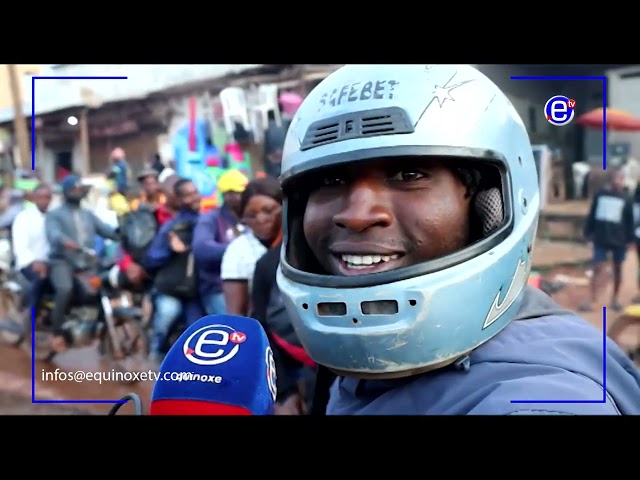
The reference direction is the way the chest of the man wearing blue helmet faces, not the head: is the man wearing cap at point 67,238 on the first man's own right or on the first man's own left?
on the first man's own right

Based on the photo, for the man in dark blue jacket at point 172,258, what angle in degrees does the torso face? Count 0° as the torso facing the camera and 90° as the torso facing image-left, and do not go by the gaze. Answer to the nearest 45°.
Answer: approximately 315°

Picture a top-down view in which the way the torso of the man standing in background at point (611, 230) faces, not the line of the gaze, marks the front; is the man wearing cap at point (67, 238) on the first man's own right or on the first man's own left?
on the first man's own right
